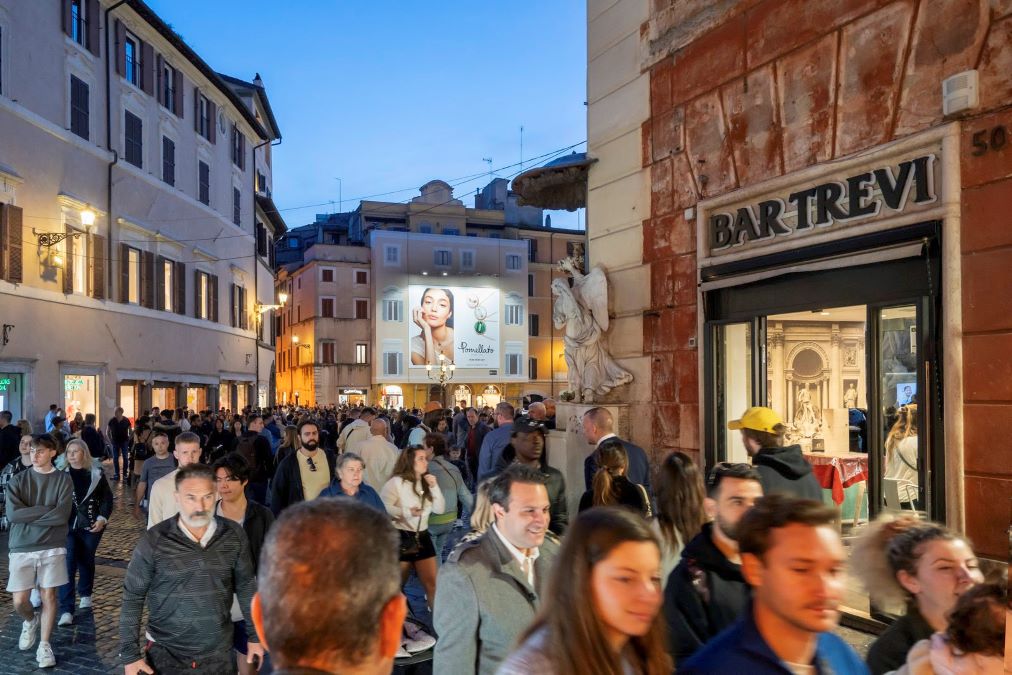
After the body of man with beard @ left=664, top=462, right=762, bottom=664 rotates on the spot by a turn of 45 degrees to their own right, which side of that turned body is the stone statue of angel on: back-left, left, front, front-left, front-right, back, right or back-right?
back

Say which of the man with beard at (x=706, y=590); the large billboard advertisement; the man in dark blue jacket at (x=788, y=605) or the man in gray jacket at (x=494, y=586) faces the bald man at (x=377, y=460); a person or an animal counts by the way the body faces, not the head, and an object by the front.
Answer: the large billboard advertisement

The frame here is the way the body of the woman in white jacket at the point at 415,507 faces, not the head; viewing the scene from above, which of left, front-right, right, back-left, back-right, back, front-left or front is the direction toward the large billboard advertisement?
back-left

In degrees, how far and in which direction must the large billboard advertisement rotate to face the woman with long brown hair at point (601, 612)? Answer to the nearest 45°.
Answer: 0° — it already faces them

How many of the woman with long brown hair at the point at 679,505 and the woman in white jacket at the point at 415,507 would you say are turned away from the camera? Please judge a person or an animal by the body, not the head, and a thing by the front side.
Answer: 1

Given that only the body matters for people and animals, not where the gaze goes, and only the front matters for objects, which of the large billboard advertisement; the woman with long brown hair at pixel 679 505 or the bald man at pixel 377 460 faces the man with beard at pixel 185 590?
the large billboard advertisement

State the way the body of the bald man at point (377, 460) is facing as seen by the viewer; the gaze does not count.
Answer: away from the camera

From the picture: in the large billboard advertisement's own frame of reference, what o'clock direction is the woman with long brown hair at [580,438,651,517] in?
The woman with long brown hair is roughly at 12 o'clock from the large billboard advertisement.

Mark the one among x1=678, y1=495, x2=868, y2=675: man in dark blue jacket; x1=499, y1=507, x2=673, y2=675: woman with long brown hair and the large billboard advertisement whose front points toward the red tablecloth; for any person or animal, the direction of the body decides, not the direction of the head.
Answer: the large billboard advertisement

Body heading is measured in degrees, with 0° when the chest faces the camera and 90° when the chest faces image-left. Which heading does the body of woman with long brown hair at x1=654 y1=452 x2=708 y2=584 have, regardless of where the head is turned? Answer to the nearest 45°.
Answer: approximately 180°

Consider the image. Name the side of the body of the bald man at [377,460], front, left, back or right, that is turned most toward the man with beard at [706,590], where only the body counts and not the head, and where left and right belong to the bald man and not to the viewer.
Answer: back

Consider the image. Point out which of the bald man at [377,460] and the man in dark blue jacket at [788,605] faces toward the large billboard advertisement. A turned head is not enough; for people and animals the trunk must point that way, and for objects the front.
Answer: the bald man

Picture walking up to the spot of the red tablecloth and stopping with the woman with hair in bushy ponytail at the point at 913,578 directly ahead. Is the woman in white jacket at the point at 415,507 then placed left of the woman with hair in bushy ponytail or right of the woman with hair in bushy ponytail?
right

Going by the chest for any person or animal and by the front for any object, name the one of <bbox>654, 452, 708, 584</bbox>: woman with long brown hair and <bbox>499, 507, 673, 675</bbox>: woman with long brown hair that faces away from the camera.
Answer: <bbox>654, 452, 708, 584</bbox>: woman with long brown hair

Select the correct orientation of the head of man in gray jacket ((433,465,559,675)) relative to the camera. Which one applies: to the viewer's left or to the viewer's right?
to the viewer's right
